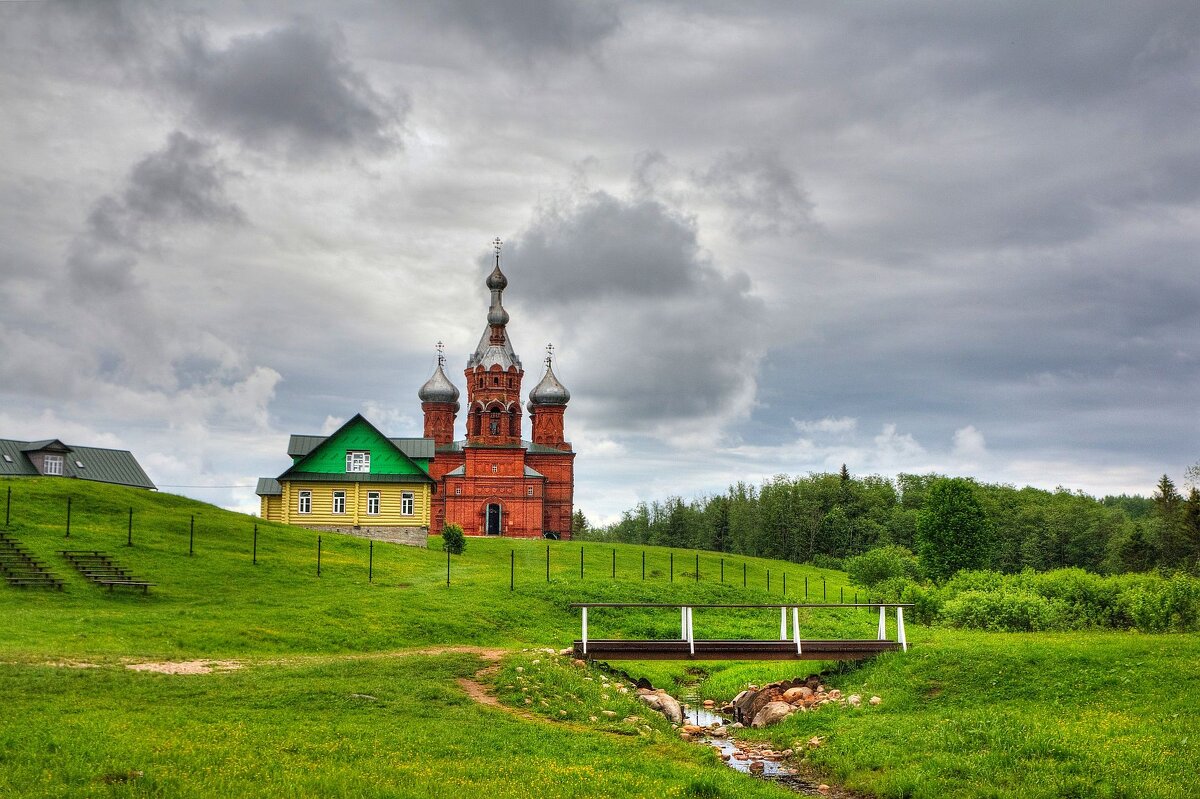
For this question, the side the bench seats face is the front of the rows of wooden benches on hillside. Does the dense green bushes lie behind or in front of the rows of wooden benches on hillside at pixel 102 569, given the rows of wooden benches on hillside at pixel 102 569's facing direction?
in front

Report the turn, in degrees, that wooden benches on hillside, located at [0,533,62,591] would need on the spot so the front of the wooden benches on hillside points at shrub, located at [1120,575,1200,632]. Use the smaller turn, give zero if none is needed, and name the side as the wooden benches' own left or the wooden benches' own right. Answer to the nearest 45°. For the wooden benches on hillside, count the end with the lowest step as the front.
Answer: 0° — it already faces it

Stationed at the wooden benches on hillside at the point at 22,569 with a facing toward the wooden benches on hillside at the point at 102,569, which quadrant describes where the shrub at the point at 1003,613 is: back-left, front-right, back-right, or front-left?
front-right

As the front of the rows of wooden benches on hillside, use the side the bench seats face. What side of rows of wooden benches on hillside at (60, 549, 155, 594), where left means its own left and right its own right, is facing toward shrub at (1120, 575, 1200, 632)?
front

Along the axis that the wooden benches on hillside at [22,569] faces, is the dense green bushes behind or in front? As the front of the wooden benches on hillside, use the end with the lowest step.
in front

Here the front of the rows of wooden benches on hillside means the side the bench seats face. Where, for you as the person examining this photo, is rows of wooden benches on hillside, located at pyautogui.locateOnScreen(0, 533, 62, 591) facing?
facing the viewer and to the right of the viewer

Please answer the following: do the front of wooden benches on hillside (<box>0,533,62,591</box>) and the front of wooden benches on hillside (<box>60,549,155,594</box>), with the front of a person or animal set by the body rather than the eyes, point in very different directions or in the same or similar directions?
same or similar directions

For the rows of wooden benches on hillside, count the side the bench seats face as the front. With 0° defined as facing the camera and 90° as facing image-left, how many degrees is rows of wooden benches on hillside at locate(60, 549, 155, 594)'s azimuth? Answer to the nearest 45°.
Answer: approximately 315°

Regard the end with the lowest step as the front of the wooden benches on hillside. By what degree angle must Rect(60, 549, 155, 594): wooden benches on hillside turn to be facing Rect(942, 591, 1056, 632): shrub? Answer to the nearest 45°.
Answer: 0° — it already faces it

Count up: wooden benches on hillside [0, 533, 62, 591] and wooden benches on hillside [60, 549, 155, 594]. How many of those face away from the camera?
0

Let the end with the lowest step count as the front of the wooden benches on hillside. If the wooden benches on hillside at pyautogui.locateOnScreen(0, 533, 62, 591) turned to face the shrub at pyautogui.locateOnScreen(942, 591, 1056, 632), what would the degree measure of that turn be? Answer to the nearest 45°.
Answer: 0° — it already faces it
